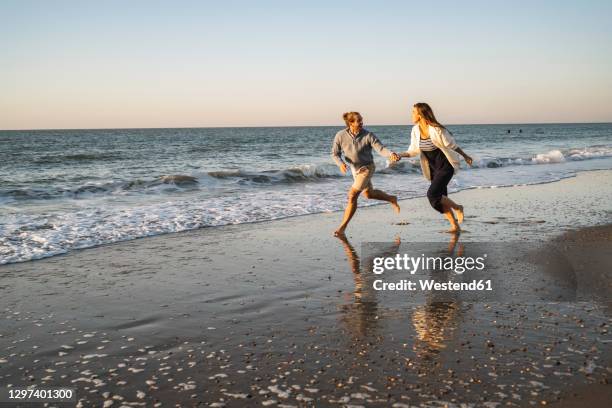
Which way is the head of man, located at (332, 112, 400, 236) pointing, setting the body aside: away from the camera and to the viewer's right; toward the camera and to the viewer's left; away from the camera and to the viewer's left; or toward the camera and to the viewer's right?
toward the camera and to the viewer's right

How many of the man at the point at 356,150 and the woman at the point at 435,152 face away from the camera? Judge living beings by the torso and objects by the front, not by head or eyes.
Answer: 0

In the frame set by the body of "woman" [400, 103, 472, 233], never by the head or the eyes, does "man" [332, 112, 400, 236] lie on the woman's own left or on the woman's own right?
on the woman's own right

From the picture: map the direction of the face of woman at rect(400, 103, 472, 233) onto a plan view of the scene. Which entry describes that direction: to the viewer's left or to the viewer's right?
to the viewer's left

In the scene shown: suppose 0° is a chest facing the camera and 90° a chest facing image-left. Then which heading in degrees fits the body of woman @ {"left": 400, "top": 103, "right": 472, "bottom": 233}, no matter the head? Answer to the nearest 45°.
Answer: approximately 45°

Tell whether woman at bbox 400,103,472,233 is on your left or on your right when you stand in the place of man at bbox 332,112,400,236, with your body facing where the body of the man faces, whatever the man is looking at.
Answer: on your left
